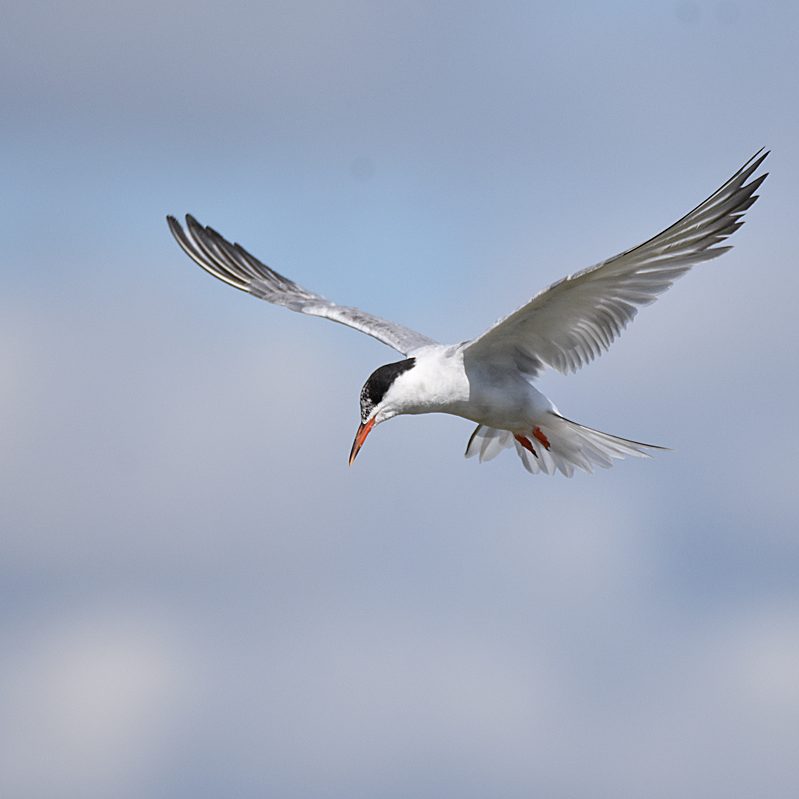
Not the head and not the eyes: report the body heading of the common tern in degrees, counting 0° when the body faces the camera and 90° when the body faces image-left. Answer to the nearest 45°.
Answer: approximately 45°
